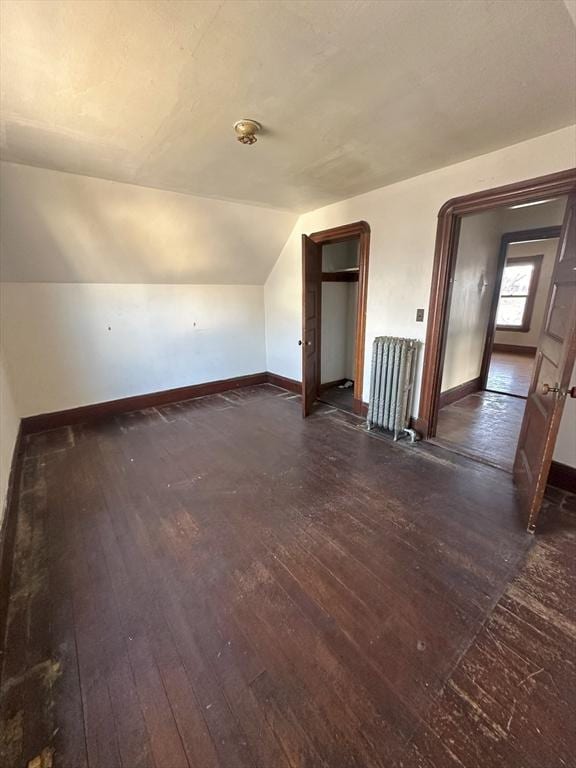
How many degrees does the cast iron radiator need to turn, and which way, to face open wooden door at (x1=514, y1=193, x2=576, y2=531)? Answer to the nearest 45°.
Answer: approximately 90° to its left

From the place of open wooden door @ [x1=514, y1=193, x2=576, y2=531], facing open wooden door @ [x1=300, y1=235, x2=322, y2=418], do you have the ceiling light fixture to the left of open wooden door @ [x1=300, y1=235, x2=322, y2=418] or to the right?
left

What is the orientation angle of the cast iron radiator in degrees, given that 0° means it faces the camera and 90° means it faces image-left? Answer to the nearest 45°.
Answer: approximately 45°

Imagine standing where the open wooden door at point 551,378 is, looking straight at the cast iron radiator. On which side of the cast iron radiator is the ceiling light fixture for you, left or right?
left

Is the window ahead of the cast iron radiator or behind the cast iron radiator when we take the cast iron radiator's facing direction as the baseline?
behind

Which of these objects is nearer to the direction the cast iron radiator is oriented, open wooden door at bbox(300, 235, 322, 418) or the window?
the open wooden door

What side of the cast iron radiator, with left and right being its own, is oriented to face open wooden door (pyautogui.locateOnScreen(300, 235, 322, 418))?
right
